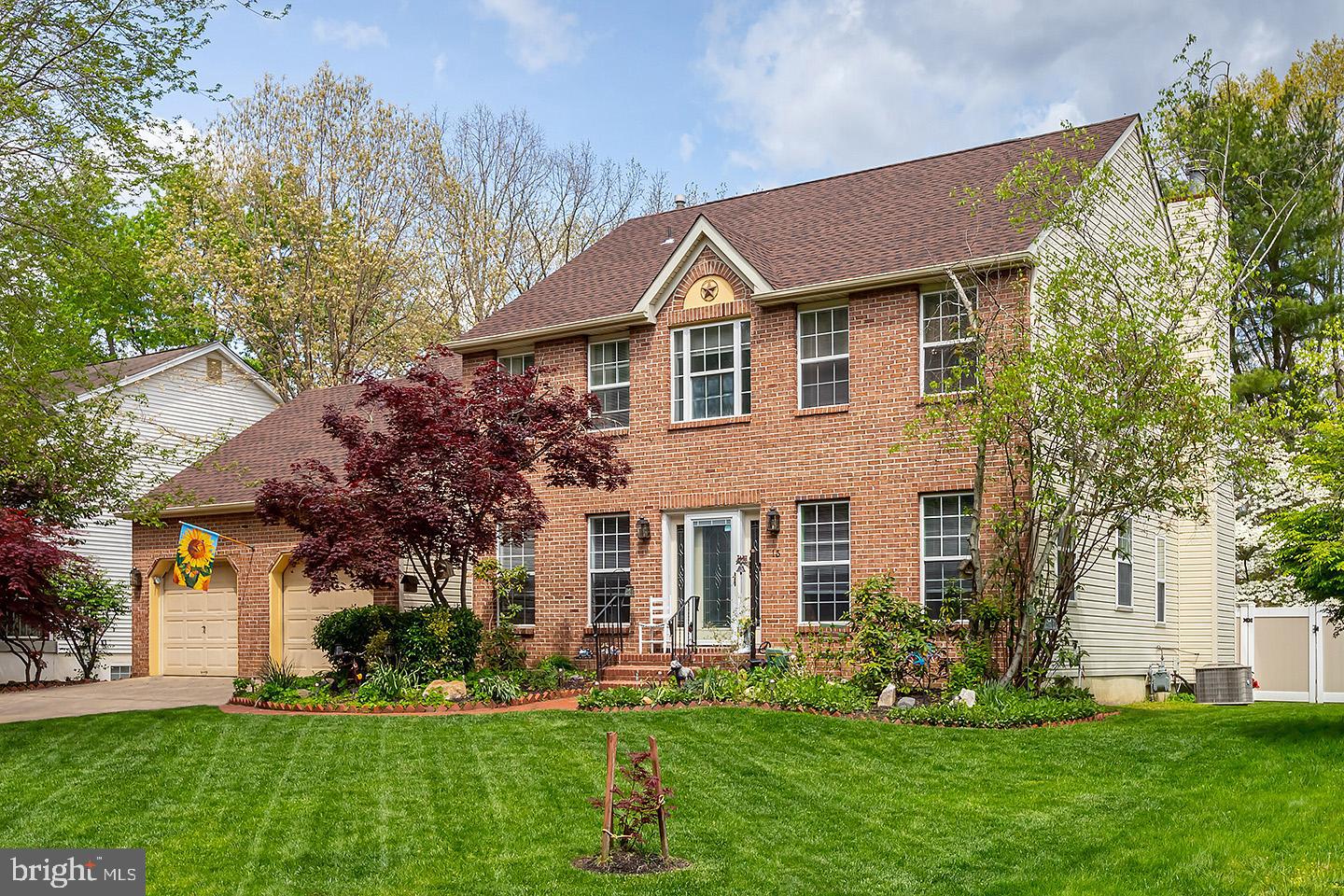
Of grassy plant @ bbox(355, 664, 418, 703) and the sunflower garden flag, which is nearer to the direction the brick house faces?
the grassy plant

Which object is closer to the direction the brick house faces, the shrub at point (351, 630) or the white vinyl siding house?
the shrub

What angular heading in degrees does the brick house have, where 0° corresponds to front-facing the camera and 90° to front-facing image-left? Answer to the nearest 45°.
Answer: approximately 45°

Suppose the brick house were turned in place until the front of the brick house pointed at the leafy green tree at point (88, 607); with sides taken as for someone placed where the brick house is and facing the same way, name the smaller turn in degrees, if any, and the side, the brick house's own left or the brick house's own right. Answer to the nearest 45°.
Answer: approximately 90° to the brick house's own right

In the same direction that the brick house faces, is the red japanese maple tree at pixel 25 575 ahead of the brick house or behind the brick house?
ahead

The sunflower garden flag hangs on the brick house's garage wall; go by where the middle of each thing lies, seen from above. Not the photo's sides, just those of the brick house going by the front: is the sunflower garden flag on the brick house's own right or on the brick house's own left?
on the brick house's own right

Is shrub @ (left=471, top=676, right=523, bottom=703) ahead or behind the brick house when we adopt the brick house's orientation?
ahead

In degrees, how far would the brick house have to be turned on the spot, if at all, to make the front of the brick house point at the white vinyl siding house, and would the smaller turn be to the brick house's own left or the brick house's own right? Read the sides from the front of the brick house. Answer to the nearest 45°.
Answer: approximately 90° to the brick house's own right

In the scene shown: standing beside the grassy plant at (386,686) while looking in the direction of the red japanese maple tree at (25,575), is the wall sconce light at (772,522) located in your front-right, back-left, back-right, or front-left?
back-right
